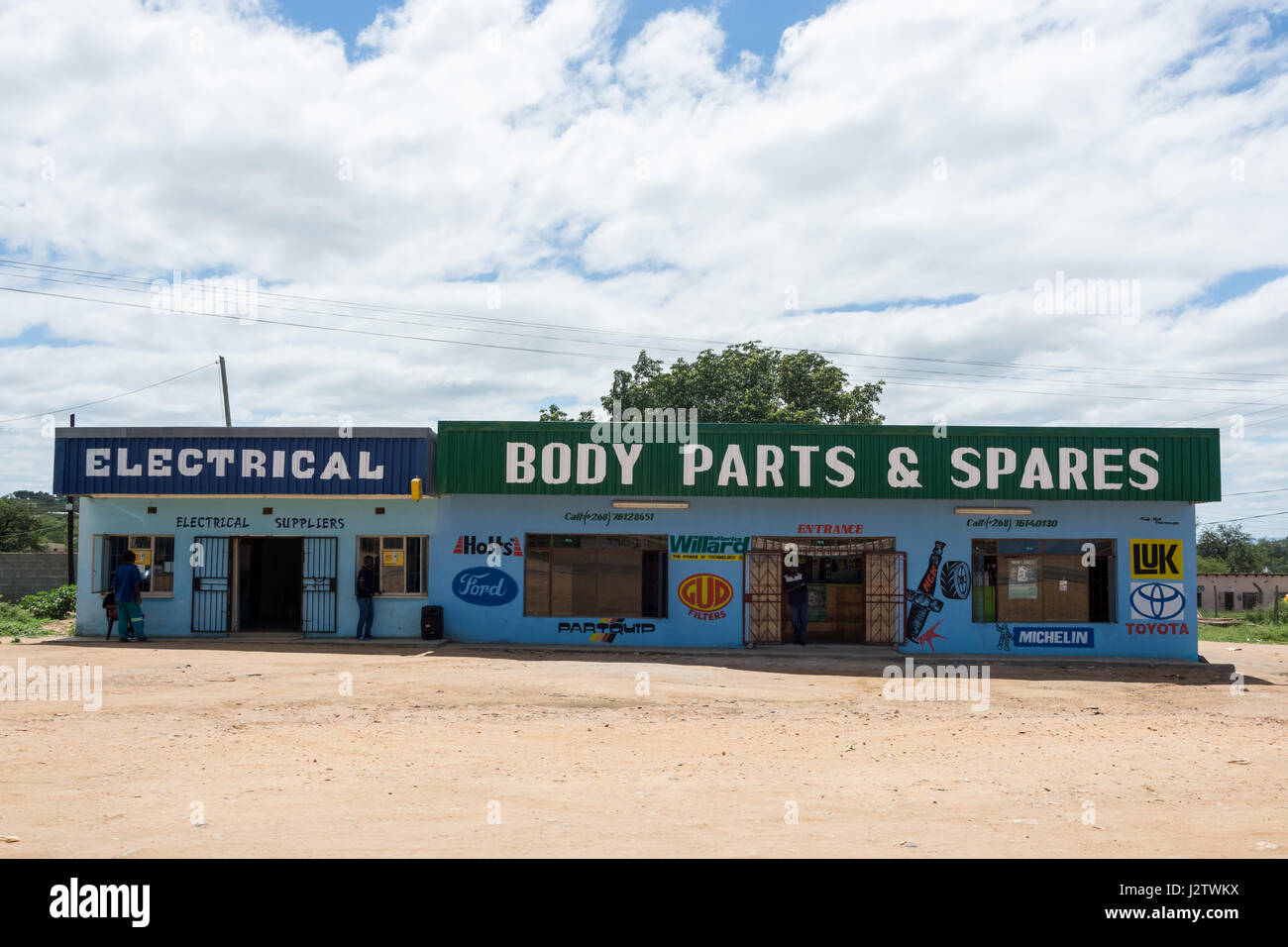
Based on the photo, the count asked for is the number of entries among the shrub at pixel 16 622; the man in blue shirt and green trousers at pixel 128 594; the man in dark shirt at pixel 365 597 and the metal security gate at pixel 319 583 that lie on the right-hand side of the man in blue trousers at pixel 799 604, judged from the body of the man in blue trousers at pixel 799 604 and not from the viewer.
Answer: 4

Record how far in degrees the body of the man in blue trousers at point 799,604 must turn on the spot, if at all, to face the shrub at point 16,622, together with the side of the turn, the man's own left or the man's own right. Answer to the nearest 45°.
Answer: approximately 90° to the man's own right

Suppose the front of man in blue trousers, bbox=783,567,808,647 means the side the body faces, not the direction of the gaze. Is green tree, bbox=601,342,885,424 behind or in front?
behind

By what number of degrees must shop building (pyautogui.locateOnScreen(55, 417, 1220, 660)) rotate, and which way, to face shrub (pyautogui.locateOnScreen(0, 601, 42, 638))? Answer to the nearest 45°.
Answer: approximately 90° to its right

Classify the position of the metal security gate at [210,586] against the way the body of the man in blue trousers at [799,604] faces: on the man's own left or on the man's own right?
on the man's own right

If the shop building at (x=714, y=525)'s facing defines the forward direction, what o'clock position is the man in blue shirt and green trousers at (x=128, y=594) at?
The man in blue shirt and green trousers is roughly at 3 o'clock from the shop building.

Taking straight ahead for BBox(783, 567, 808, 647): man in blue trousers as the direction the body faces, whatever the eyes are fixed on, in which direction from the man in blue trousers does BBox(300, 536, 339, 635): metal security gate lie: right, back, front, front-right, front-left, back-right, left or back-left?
right

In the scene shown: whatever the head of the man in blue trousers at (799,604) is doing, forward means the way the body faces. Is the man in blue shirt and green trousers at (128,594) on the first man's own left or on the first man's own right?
on the first man's own right

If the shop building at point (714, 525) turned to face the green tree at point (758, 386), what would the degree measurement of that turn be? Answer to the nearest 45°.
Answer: approximately 180°

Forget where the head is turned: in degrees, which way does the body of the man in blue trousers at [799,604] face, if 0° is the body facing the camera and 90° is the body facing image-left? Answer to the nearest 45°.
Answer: approximately 0°

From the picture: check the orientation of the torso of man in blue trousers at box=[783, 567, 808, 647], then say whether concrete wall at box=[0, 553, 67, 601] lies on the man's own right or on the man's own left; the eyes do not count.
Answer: on the man's own right
